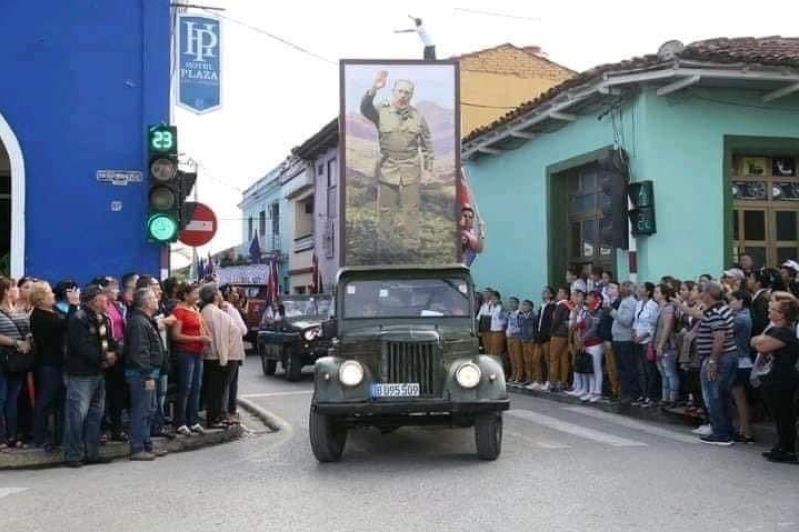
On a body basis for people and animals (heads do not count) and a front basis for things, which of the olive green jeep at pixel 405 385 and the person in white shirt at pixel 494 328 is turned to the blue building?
the person in white shirt

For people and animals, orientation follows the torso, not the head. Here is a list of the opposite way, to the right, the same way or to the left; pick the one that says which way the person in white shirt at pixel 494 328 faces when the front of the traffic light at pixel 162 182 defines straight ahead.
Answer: to the right

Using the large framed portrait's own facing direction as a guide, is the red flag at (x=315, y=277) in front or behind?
behind

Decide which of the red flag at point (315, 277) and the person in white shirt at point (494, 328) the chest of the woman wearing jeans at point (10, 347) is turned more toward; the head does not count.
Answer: the person in white shirt

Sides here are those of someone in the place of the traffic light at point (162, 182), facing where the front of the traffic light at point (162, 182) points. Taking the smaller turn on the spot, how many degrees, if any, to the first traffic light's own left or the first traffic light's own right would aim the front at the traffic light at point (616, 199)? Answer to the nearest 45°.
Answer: approximately 90° to the first traffic light's own left

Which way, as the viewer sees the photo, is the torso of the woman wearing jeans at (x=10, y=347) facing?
to the viewer's right

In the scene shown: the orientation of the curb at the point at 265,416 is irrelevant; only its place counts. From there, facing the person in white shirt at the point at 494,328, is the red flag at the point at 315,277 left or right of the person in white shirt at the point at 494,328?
left

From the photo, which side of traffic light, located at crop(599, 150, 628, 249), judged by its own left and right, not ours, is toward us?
left

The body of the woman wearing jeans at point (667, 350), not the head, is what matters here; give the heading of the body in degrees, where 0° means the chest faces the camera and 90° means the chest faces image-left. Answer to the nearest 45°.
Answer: approximately 90°

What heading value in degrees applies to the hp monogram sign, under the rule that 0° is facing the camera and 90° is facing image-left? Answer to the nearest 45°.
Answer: approximately 0°

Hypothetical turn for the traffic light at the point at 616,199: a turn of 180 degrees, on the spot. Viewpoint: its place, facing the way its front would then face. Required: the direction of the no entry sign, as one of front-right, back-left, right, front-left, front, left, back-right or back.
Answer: back-right

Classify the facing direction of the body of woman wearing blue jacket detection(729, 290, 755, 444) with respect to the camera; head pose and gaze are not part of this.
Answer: to the viewer's left
